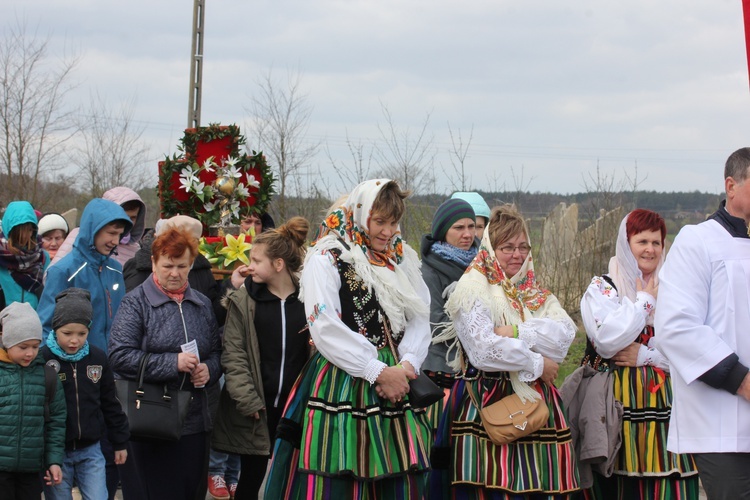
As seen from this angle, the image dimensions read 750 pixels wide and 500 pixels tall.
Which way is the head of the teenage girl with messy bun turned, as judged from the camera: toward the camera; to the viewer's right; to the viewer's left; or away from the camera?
to the viewer's left

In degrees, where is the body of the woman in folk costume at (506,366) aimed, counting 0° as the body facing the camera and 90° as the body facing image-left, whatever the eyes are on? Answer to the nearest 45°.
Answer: approximately 315°

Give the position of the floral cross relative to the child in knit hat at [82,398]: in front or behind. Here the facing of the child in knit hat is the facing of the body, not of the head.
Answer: behind

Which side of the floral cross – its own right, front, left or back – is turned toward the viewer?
front

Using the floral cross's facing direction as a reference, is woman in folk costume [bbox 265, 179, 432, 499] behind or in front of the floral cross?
in front

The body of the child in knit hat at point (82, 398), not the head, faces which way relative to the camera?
toward the camera

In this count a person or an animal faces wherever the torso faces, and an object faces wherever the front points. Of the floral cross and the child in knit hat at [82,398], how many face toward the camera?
2
